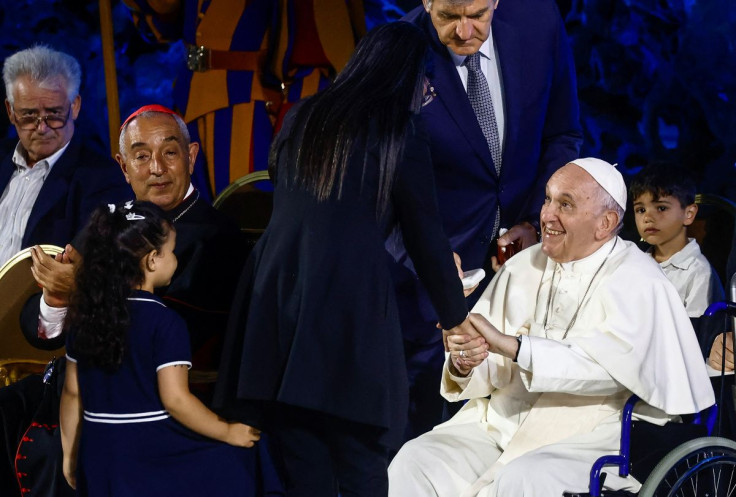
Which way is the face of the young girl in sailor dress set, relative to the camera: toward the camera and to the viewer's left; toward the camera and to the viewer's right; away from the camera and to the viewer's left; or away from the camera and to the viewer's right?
away from the camera and to the viewer's right

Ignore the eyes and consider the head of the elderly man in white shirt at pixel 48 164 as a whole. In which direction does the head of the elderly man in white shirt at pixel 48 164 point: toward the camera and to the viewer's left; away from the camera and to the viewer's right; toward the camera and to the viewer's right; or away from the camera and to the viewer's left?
toward the camera and to the viewer's right

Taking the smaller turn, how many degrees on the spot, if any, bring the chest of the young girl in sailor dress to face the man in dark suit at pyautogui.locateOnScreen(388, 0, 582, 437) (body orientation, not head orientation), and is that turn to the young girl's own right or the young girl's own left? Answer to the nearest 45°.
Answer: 0° — they already face them

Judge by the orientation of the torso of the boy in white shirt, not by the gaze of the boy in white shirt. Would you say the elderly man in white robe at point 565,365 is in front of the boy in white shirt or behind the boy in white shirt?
in front

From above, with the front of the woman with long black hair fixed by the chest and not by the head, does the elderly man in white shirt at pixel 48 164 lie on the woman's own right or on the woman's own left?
on the woman's own left

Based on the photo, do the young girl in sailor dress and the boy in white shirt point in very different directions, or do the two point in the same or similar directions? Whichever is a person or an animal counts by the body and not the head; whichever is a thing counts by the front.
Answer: very different directions

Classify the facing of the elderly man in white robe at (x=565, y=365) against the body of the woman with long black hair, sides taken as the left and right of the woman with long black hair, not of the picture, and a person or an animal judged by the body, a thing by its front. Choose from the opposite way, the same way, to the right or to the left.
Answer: the opposite way

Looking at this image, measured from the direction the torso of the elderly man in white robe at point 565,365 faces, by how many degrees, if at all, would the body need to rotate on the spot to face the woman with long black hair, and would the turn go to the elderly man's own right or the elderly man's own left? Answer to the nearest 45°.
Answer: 0° — they already face them

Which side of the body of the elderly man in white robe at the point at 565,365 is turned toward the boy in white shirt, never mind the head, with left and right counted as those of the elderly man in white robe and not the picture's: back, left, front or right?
back

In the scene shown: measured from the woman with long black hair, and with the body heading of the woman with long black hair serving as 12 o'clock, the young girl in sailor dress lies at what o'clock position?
The young girl in sailor dress is roughly at 8 o'clock from the woman with long black hair.

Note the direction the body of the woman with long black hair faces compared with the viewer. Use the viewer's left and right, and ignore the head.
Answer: facing away from the viewer and to the right of the viewer
